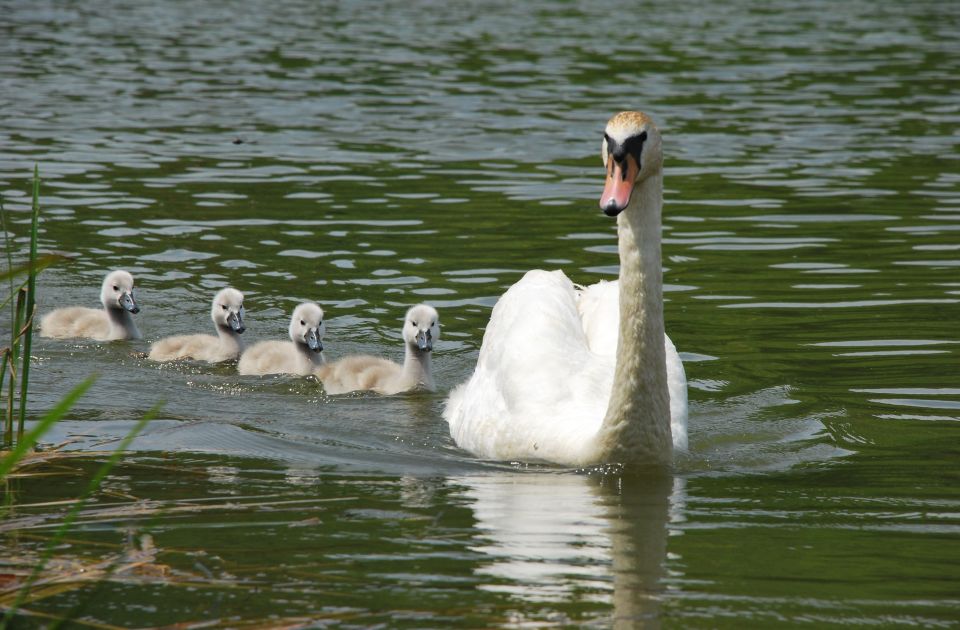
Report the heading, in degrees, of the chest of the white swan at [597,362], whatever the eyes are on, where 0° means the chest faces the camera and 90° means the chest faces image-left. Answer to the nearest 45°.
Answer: approximately 315°

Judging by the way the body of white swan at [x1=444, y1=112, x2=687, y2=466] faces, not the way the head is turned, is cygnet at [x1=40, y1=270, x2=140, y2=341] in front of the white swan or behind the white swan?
behind

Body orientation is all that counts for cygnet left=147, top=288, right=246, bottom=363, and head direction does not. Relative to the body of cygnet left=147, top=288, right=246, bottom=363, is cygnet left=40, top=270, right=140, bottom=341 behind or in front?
behind

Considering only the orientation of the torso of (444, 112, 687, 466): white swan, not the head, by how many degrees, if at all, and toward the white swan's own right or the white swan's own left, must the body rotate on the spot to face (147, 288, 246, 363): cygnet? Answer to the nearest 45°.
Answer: approximately 180°

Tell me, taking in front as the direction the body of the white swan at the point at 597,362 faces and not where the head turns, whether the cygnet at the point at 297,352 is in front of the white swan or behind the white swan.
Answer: behind

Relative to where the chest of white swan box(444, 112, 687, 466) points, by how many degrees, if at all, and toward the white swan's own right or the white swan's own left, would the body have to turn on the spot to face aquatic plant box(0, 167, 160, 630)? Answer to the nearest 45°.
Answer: approximately 90° to the white swan's own right
